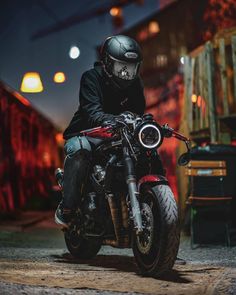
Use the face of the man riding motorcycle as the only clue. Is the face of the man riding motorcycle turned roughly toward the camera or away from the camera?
toward the camera

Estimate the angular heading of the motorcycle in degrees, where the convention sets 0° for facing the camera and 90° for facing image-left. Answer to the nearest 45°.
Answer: approximately 315°
